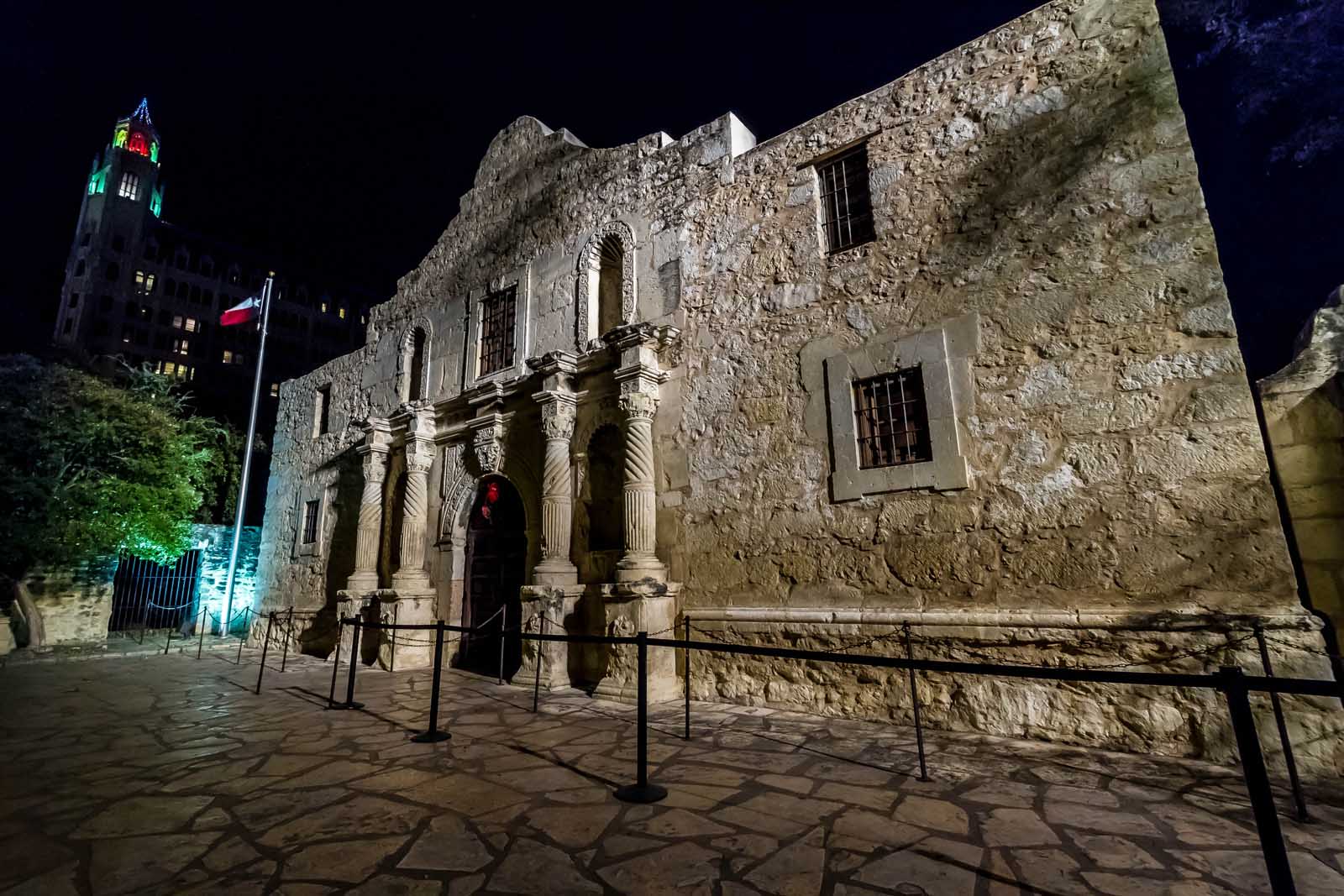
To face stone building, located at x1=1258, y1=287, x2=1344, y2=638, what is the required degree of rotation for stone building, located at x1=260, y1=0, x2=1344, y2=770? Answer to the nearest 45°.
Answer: approximately 135° to its left

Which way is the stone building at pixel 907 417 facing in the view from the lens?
facing the viewer and to the left of the viewer

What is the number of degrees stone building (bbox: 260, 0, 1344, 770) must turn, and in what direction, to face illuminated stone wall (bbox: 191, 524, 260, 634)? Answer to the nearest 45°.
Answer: approximately 90° to its right

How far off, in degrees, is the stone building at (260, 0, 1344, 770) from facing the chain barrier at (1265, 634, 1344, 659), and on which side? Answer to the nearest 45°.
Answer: approximately 90° to its left

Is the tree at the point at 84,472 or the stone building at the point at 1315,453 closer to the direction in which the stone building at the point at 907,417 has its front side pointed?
the tree

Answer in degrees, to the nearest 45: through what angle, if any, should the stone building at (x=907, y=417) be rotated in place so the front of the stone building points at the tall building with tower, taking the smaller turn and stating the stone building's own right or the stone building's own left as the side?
approximately 90° to the stone building's own right

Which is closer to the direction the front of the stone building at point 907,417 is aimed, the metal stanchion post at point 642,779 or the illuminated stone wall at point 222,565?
the metal stanchion post

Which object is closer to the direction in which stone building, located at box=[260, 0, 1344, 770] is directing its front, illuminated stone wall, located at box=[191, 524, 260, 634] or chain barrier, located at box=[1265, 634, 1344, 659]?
the illuminated stone wall

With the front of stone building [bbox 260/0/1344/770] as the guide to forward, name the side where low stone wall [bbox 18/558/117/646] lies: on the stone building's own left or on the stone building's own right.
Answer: on the stone building's own right

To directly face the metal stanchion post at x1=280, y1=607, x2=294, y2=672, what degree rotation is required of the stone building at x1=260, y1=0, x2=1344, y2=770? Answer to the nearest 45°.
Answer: approximately 45° to its right
